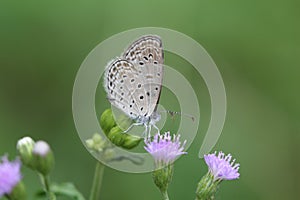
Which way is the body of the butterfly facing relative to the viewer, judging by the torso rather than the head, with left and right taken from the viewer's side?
facing to the right of the viewer

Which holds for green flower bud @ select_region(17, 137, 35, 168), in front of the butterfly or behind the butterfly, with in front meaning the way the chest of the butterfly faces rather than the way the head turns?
behind
